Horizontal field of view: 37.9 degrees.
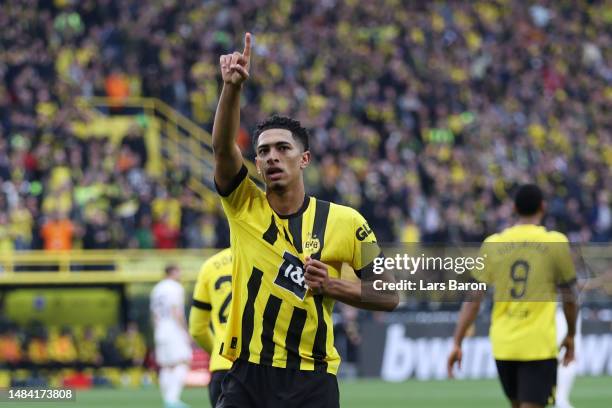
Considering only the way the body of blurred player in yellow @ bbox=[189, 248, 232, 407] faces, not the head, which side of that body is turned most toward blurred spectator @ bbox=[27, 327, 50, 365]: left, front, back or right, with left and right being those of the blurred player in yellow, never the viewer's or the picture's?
front

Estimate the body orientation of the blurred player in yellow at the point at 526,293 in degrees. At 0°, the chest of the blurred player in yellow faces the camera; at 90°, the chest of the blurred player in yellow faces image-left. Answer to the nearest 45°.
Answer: approximately 180°

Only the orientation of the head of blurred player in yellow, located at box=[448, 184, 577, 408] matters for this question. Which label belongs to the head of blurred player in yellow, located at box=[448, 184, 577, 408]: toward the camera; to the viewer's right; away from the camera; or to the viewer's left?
away from the camera

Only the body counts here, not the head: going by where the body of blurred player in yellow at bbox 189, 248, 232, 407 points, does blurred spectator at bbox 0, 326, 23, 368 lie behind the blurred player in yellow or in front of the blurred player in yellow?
in front

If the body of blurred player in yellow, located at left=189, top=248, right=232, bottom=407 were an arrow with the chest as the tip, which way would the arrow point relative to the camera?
away from the camera

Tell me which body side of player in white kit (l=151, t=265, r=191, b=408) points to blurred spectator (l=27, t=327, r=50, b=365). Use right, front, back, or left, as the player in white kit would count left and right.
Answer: left

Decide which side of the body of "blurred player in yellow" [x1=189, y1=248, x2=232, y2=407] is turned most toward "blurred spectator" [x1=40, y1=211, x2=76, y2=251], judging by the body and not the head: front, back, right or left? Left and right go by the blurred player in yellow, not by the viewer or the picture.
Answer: front

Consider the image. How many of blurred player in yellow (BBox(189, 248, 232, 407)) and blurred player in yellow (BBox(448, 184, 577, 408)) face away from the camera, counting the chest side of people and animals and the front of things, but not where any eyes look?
2

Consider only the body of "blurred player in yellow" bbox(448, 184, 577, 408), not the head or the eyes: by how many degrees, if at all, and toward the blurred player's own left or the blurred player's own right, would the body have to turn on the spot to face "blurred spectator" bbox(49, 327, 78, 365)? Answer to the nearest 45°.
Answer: approximately 45° to the blurred player's own left
